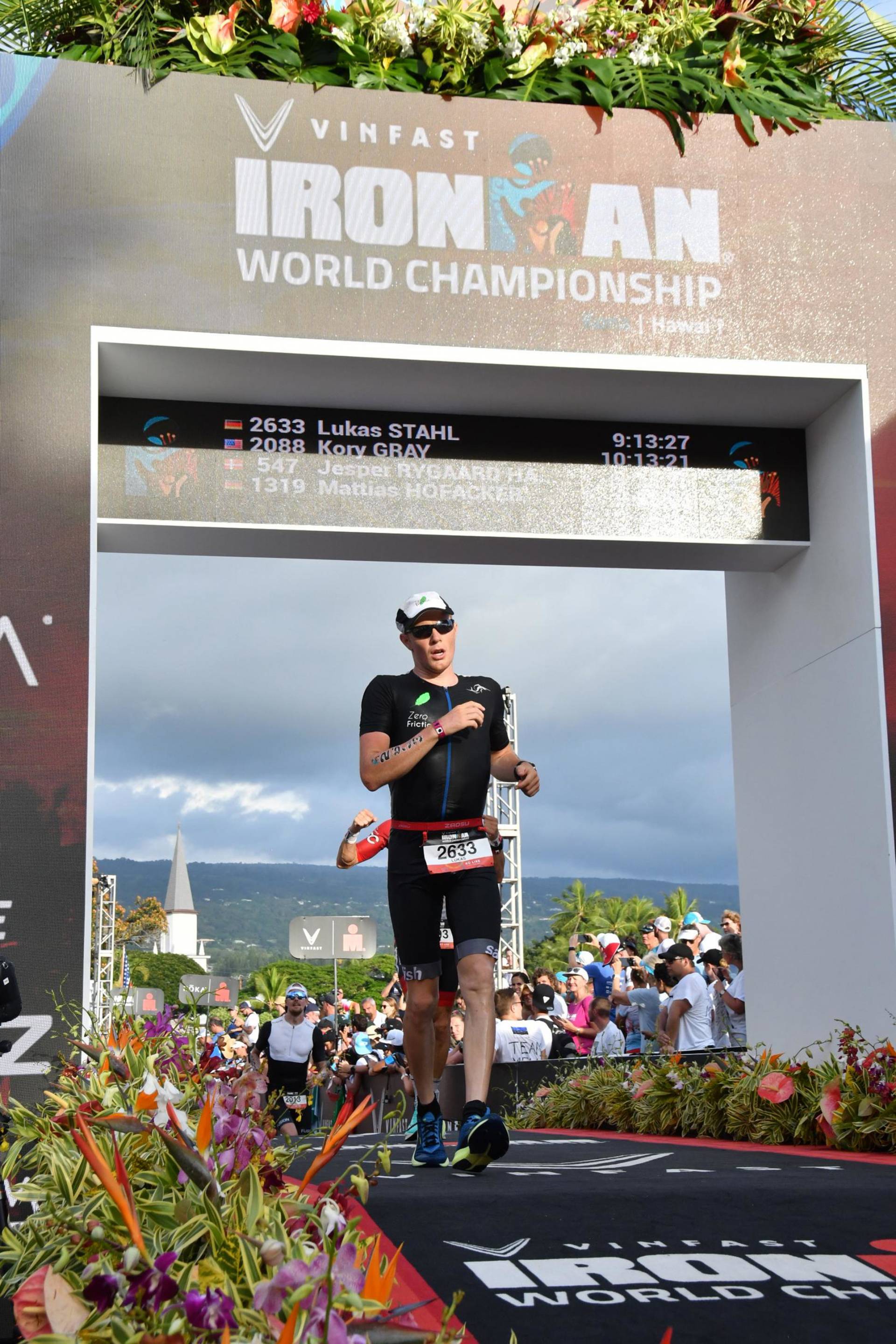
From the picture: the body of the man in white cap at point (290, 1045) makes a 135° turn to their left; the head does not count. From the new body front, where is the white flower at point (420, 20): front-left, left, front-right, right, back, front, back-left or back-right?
back-right

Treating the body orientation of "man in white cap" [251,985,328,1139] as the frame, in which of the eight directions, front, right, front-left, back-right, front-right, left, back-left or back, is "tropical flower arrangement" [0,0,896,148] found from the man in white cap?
front

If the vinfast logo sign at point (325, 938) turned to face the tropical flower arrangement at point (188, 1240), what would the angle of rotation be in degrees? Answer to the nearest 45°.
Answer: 0° — it already faces it

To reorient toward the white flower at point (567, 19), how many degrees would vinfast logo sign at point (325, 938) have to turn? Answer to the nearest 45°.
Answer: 0° — it already faces it

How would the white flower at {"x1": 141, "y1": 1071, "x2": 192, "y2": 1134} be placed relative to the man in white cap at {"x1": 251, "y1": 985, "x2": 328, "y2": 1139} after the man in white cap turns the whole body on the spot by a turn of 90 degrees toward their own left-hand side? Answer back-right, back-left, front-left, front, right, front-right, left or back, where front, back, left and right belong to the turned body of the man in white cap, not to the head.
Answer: right

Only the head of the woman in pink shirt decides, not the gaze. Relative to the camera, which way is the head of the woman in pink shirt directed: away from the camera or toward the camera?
toward the camera

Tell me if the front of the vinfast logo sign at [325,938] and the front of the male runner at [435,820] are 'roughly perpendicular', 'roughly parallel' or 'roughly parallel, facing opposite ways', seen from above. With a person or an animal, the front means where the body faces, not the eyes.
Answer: roughly parallel

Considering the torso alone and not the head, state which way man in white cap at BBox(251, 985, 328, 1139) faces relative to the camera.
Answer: toward the camera

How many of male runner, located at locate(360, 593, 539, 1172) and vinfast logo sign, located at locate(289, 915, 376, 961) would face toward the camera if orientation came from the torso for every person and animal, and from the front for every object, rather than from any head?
2

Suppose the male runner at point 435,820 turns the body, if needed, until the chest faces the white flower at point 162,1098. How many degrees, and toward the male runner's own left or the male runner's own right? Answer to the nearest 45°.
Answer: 0° — they already face it

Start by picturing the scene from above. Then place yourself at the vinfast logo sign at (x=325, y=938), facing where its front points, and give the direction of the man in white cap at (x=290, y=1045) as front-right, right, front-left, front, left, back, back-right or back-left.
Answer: front

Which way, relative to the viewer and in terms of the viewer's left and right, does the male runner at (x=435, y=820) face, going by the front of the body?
facing the viewer
